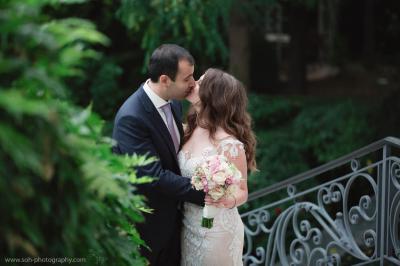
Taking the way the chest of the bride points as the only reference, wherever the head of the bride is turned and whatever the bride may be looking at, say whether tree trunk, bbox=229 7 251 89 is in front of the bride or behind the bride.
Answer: behind

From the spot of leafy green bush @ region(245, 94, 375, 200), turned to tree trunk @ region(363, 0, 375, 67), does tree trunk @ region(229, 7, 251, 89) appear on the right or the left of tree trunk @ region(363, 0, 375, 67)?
left

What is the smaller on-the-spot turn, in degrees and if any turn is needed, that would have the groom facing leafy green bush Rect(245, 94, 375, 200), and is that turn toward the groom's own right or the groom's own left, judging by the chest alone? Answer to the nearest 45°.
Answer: approximately 90° to the groom's own left

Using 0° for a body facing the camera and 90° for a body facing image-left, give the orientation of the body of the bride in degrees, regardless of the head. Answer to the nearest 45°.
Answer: approximately 45°

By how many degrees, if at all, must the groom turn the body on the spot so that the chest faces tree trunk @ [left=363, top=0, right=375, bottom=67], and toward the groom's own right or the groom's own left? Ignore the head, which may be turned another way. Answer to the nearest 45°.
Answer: approximately 90° to the groom's own left

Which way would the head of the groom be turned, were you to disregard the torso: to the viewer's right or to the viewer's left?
to the viewer's right

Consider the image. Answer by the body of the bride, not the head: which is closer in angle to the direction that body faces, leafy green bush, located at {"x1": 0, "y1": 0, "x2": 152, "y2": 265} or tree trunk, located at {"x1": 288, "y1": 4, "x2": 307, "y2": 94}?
the leafy green bush
